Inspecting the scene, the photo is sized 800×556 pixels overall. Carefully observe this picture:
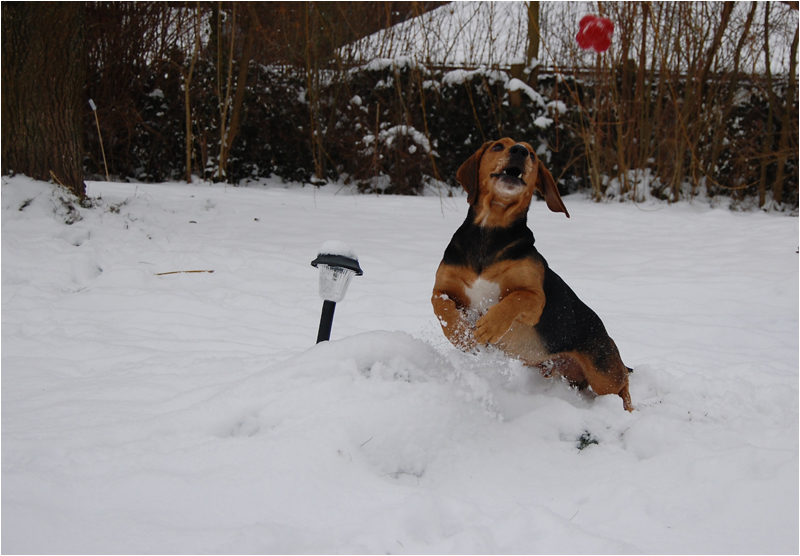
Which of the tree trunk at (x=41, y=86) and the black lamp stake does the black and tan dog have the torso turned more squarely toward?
the black lamp stake

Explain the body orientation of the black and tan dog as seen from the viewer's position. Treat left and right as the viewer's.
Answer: facing the viewer and to the left of the viewer

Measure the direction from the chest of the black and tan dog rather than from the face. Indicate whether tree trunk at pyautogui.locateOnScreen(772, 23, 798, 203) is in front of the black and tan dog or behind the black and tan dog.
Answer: behind

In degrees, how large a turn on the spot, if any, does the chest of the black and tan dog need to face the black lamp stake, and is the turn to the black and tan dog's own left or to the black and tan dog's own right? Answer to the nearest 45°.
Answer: approximately 90° to the black and tan dog's own right

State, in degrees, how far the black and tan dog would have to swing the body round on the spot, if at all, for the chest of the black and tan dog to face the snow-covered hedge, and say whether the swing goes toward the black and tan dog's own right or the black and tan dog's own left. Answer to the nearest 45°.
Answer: approximately 135° to the black and tan dog's own right

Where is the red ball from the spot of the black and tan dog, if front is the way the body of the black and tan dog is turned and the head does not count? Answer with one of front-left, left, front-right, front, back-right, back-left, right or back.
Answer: back-right

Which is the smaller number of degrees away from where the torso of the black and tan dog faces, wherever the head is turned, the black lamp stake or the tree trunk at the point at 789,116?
the black lamp stake

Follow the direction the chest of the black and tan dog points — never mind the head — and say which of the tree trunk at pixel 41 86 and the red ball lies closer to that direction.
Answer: the tree trunk

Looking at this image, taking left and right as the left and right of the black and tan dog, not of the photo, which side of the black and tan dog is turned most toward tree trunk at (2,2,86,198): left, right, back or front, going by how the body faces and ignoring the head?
right

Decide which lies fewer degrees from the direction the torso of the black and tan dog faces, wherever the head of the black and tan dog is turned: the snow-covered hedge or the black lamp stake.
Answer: the black lamp stake
